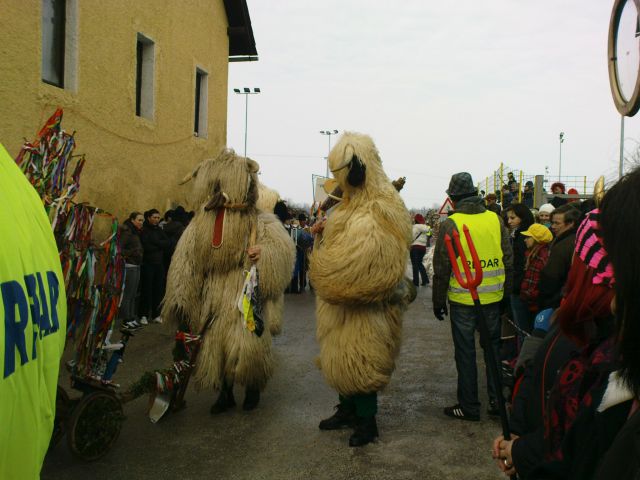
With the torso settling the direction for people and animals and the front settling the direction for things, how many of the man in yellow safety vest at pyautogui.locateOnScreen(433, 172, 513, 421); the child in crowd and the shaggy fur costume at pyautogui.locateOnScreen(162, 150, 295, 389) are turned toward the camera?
1

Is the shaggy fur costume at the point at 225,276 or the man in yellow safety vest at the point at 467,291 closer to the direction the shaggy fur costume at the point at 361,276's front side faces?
the shaggy fur costume

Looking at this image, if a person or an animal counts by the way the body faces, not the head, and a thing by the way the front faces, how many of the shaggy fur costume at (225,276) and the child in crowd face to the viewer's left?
1

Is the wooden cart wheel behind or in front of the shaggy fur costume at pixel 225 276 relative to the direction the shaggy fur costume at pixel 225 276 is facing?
in front

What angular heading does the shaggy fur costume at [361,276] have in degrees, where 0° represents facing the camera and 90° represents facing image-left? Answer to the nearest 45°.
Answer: approximately 45°

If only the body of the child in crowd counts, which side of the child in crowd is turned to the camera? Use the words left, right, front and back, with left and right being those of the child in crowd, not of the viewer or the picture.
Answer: left

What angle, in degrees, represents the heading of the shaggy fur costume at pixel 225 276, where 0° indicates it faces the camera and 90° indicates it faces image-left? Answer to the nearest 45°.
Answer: approximately 0°

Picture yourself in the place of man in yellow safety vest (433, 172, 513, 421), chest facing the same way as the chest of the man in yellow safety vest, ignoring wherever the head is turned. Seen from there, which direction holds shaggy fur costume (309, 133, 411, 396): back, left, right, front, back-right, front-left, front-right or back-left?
left
